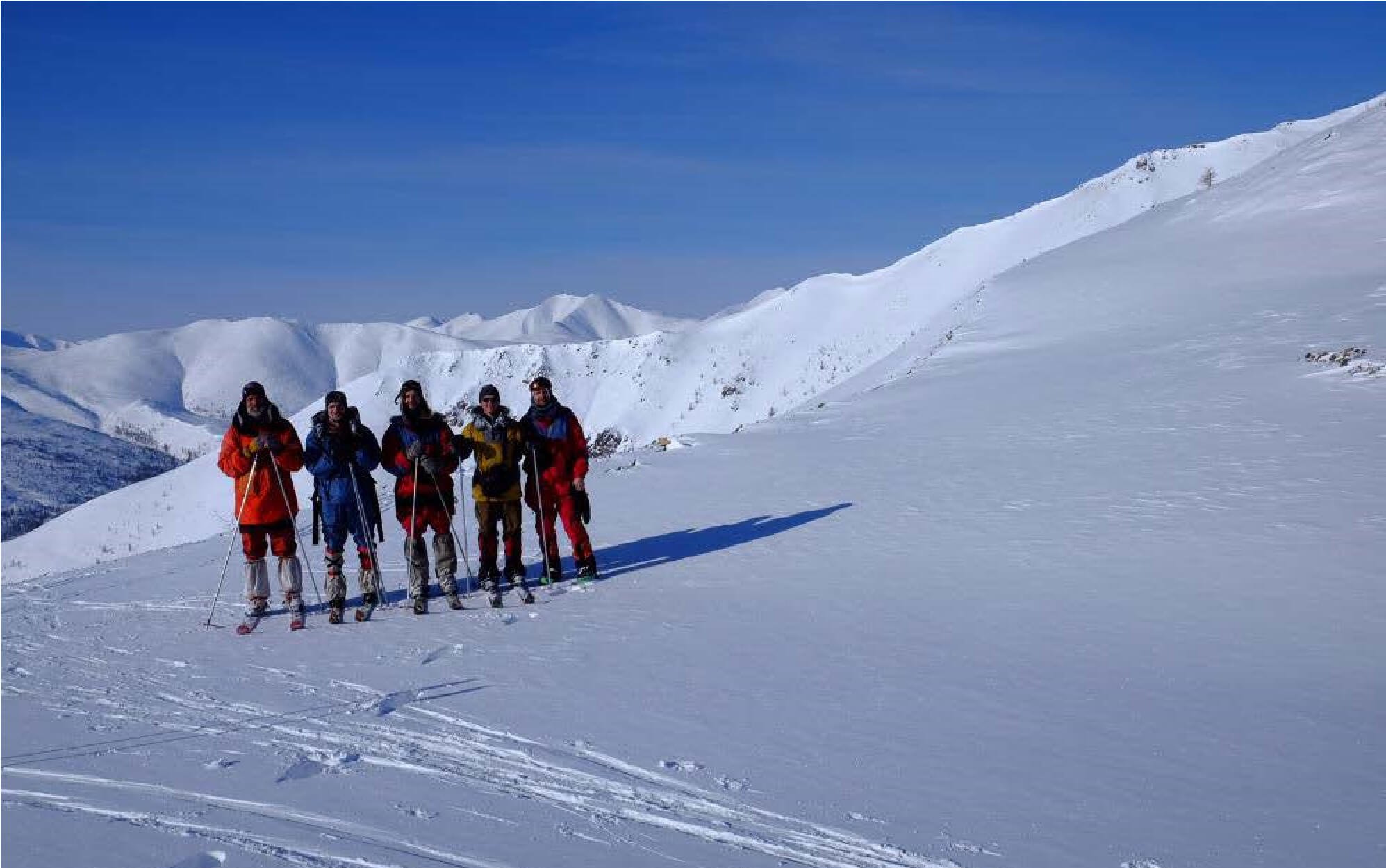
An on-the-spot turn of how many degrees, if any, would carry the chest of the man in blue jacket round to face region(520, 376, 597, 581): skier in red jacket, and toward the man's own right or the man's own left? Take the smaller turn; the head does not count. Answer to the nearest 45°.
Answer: approximately 90° to the man's own left

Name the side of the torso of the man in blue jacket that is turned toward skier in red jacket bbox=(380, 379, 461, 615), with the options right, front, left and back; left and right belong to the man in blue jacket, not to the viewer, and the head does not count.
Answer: left

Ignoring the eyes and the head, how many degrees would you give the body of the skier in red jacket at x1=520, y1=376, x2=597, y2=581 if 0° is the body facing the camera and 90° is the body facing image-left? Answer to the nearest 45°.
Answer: approximately 0°

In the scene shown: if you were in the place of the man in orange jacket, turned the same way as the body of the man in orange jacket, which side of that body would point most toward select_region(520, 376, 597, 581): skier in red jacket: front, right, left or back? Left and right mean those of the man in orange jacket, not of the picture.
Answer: left

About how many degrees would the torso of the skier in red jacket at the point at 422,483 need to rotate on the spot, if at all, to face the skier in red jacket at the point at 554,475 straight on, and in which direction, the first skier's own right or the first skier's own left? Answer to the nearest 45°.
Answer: approximately 135° to the first skier's own left
